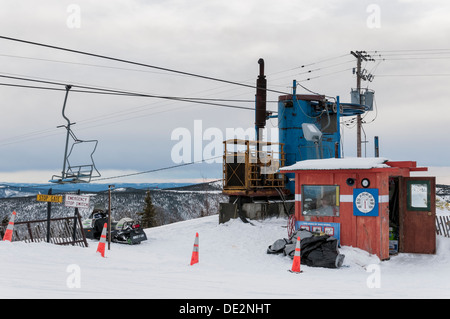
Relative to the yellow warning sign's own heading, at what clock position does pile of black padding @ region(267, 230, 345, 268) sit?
The pile of black padding is roughly at 10 o'clock from the yellow warning sign.

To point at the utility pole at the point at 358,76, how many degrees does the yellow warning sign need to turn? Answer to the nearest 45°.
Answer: approximately 135° to its left

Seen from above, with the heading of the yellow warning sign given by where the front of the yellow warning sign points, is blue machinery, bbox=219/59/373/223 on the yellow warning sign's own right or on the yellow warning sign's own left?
on the yellow warning sign's own left

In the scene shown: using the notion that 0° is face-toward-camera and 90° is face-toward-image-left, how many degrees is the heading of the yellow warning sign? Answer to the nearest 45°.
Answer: approximately 0°

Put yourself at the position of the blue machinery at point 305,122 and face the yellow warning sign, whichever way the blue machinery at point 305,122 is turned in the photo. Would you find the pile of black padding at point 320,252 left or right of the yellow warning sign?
left

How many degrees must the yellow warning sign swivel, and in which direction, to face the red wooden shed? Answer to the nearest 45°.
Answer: approximately 90° to its left

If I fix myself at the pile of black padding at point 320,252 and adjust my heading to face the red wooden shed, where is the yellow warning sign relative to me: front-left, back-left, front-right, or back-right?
back-left

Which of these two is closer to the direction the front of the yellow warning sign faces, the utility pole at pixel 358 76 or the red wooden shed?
the red wooden shed

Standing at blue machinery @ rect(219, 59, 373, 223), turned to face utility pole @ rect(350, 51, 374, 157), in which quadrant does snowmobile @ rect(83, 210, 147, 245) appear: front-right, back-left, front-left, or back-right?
back-left

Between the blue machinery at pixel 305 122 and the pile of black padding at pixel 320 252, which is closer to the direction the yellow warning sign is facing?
the pile of black padding

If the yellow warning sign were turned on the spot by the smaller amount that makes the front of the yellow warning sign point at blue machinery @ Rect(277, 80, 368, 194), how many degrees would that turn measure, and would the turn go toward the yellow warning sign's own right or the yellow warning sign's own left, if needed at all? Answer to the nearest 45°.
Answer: approximately 135° to the yellow warning sign's own left

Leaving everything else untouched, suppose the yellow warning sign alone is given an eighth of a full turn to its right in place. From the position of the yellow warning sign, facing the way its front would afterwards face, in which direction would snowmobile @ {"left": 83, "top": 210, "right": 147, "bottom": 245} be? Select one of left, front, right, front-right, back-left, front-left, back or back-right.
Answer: back
